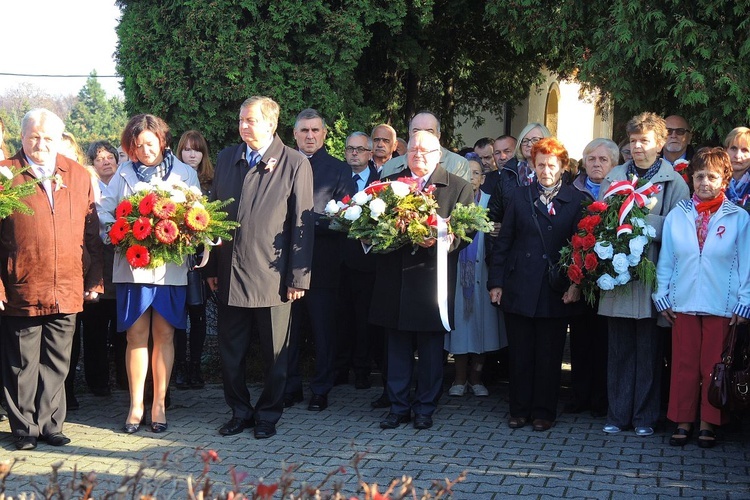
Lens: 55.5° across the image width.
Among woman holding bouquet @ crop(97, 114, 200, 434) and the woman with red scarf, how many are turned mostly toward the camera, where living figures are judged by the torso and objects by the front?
2

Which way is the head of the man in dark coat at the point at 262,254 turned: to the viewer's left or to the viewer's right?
to the viewer's left

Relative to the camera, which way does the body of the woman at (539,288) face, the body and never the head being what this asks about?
toward the camera

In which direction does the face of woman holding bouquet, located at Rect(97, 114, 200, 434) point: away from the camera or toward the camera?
toward the camera

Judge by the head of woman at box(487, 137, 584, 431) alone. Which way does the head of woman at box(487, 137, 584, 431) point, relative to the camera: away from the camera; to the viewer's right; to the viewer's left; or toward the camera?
toward the camera

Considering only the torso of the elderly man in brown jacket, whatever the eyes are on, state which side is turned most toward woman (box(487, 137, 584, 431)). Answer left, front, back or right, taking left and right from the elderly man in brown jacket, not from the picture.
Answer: left

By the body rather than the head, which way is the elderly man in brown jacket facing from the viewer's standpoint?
toward the camera

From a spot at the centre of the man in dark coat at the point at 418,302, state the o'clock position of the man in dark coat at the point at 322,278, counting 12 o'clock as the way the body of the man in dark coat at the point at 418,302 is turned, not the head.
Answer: the man in dark coat at the point at 322,278 is roughly at 4 o'clock from the man in dark coat at the point at 418,302.

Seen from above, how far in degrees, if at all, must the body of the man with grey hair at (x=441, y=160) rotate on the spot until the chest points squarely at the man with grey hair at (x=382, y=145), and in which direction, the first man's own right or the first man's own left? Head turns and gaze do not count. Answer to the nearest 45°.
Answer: approximately 135° to the first man's own right

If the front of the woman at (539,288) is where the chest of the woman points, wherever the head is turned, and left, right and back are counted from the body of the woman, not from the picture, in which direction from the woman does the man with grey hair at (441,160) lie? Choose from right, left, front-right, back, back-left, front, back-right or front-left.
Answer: back-right

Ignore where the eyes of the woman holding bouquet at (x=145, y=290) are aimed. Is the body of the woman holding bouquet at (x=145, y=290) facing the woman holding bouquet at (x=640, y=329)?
no

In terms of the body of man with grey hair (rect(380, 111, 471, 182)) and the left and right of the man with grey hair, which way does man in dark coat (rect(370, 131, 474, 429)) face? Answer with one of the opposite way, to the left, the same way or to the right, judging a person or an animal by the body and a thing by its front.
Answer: the same way

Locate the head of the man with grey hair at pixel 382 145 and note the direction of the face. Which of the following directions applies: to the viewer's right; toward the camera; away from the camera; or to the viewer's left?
toward the camera

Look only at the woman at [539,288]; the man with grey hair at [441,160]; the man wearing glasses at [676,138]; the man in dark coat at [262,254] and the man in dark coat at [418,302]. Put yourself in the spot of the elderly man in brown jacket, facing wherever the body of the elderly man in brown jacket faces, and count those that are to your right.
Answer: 0

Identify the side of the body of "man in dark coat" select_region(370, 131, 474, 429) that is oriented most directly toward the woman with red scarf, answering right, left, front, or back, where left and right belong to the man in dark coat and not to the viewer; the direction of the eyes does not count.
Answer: left

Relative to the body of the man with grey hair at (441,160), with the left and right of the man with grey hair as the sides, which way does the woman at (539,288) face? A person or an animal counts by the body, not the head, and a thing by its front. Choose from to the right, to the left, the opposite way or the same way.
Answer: the same way

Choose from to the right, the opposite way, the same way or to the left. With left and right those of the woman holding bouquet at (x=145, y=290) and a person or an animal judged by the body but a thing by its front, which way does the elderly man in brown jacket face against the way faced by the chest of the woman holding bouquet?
the same way
